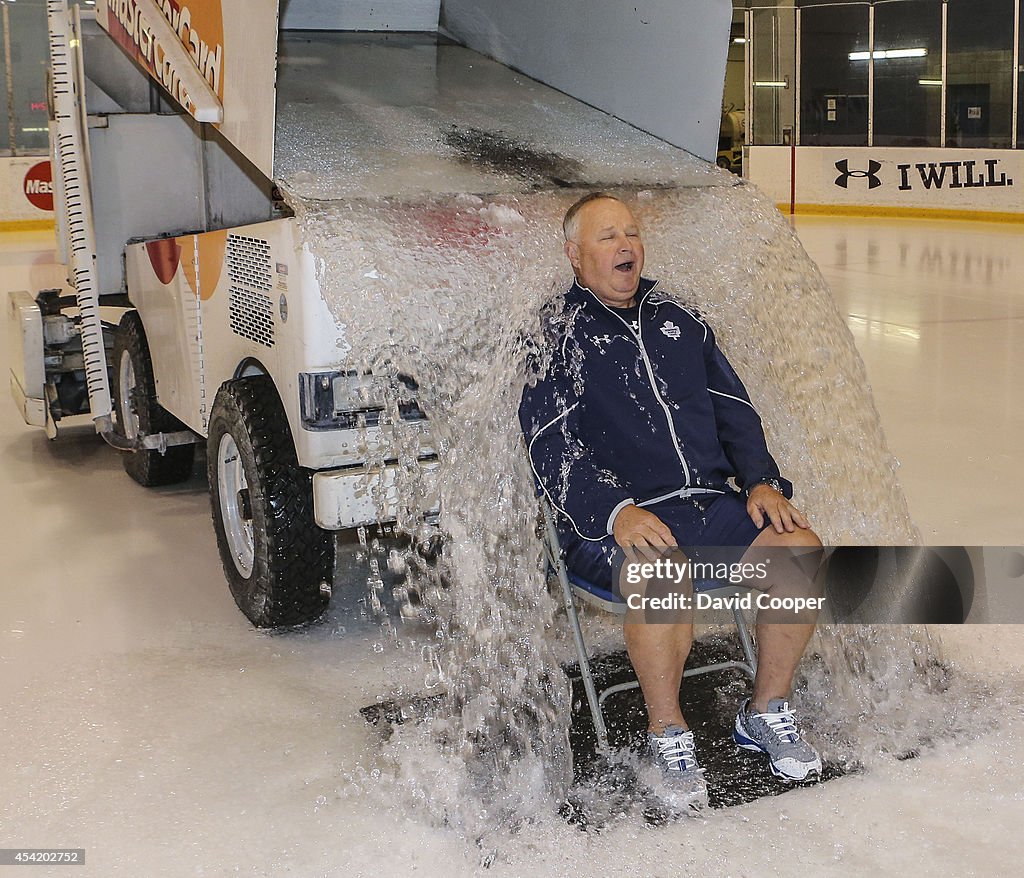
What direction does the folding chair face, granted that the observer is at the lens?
facing the viewer and to the right of the viewer

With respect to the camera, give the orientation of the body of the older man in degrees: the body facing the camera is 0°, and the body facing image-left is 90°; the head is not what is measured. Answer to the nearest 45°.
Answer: approximately 315°
